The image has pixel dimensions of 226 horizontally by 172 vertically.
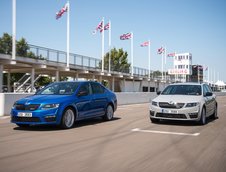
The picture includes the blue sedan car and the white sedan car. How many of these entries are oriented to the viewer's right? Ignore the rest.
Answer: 0

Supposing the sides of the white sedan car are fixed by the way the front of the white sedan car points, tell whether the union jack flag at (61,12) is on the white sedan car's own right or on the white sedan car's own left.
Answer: on the white sedan car's own right

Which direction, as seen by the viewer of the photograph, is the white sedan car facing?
facing the viewer and to the left of the viewer

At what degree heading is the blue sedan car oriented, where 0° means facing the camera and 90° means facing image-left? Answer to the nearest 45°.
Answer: approximately 45°

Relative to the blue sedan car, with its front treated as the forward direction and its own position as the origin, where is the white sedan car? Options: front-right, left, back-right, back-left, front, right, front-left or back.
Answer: back-left

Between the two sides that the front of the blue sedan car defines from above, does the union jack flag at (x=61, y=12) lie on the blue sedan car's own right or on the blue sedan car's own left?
on the blue sedan car's own right

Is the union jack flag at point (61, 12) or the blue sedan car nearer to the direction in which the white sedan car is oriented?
the blue sedan car
